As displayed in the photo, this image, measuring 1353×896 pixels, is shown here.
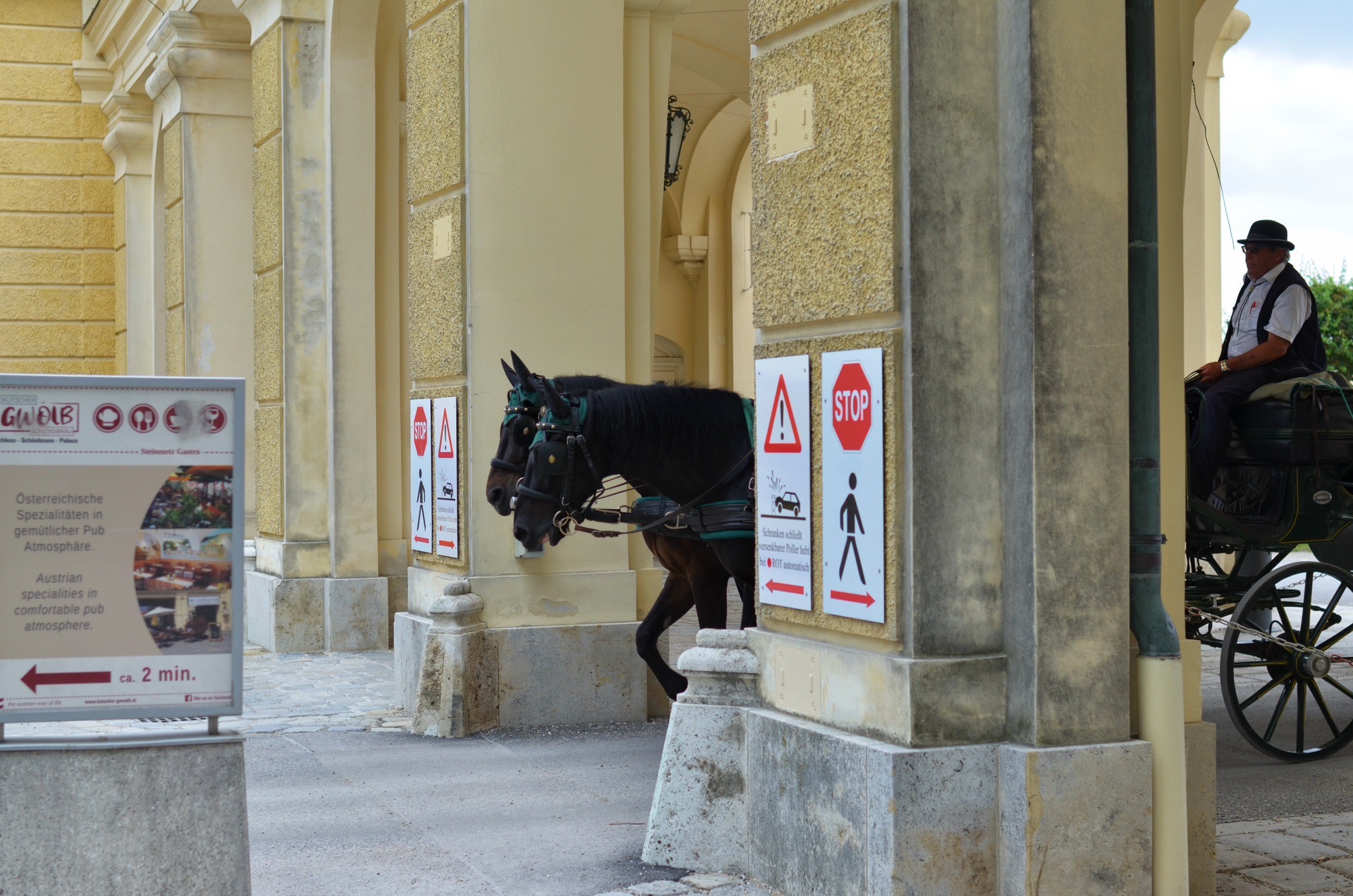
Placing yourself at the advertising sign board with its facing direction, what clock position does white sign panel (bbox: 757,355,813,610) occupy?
The white sign panel is roughly at 9 o'clock from the advertising sign board.

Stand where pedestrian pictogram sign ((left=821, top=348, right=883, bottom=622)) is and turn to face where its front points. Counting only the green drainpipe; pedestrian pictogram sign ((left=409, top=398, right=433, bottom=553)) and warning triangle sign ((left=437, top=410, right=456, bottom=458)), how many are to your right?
2

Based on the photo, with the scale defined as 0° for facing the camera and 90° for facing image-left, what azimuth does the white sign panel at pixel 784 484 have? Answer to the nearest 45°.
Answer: approximately 45°

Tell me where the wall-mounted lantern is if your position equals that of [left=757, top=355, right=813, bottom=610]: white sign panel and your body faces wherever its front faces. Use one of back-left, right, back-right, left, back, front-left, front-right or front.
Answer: back-right

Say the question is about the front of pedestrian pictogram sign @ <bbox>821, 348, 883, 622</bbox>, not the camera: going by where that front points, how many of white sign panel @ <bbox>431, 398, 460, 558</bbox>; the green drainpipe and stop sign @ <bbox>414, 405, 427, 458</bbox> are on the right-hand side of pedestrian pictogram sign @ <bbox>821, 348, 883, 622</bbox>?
2

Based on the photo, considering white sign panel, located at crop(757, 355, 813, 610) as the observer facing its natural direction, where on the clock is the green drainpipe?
The green drainpipe is roughly at 8 o'clock from the white sign panel.

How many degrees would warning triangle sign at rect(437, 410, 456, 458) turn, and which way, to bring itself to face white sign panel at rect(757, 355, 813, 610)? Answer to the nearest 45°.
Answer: approximately 90° to its left

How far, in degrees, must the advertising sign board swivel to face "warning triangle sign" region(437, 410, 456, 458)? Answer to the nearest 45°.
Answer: approximately 135° to its left

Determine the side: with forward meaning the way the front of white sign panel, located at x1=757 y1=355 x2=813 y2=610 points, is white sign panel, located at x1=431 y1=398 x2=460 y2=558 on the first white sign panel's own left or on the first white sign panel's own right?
on the first white sign panel's own right
